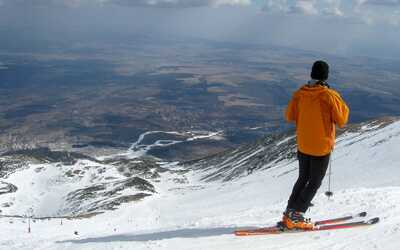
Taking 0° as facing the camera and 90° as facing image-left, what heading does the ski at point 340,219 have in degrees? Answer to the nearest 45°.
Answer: approximately 270°

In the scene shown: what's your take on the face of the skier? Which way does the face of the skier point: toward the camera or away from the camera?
away from the camera

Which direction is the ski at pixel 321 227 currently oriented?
to the viewer's right
